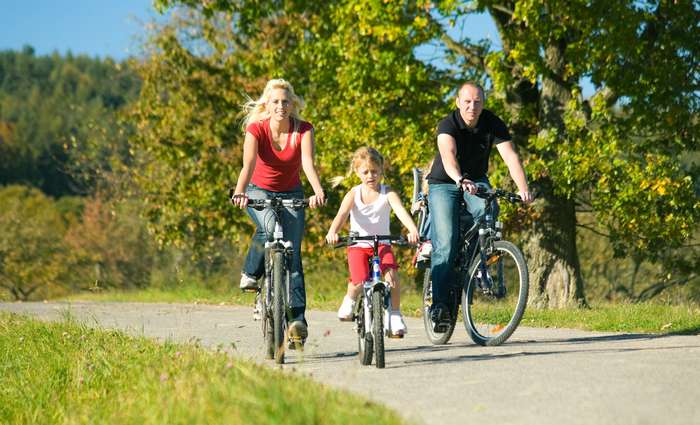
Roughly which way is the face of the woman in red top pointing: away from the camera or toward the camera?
toward the camera

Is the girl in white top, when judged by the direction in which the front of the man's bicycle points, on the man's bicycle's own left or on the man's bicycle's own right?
on the man's bicycle's own right

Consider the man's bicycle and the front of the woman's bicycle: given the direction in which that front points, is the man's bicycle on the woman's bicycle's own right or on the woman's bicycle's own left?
on the woman's bicycle's own left

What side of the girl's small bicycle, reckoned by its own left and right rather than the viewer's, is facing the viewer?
front

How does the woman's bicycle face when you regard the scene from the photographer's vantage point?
facing the viewer

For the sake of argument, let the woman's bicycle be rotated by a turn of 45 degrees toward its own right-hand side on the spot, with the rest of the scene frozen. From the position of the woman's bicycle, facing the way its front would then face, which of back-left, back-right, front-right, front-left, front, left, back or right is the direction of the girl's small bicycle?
left

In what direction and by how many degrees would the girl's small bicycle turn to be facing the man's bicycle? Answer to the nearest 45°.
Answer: approximately 135° to its left

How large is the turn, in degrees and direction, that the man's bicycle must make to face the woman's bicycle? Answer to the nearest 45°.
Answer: approximately 90° to its right

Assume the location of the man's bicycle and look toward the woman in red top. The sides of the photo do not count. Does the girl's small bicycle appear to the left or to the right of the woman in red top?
left

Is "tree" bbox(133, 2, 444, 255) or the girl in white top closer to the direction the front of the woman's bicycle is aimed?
the girl in white top

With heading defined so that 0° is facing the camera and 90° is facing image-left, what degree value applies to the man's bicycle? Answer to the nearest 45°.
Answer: approximately 315°
